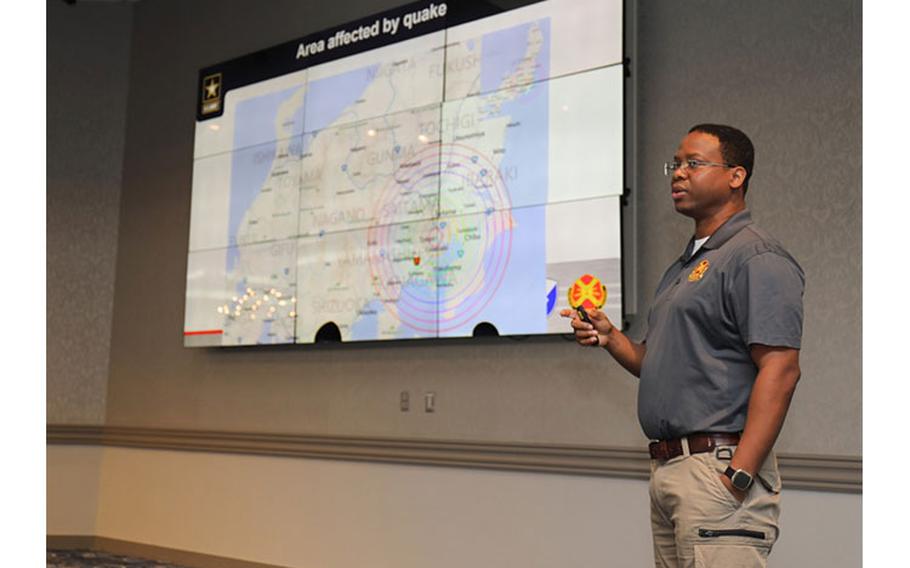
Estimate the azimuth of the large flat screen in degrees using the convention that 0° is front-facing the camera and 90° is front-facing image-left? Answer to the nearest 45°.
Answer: approximately 45°

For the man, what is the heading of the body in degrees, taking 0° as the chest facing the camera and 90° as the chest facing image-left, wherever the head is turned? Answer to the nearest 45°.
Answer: approximately 45°

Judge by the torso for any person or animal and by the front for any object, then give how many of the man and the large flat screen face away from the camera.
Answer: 0

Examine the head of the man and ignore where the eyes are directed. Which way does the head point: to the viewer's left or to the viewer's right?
to the viewer's left

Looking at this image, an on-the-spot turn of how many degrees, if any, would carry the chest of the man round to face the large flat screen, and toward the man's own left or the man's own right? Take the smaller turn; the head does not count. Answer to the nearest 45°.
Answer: approximately 90° to the man's own right

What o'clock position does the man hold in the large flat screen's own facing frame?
The man is roughly at 10 o'clock from the large flat screen.
